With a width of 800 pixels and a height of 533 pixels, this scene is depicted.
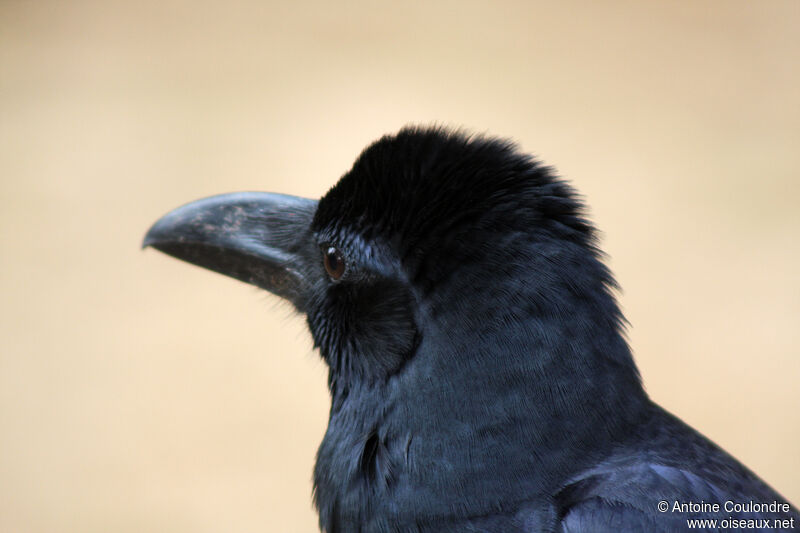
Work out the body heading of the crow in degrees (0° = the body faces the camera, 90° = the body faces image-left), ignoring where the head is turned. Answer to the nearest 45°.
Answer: approximately 90°
